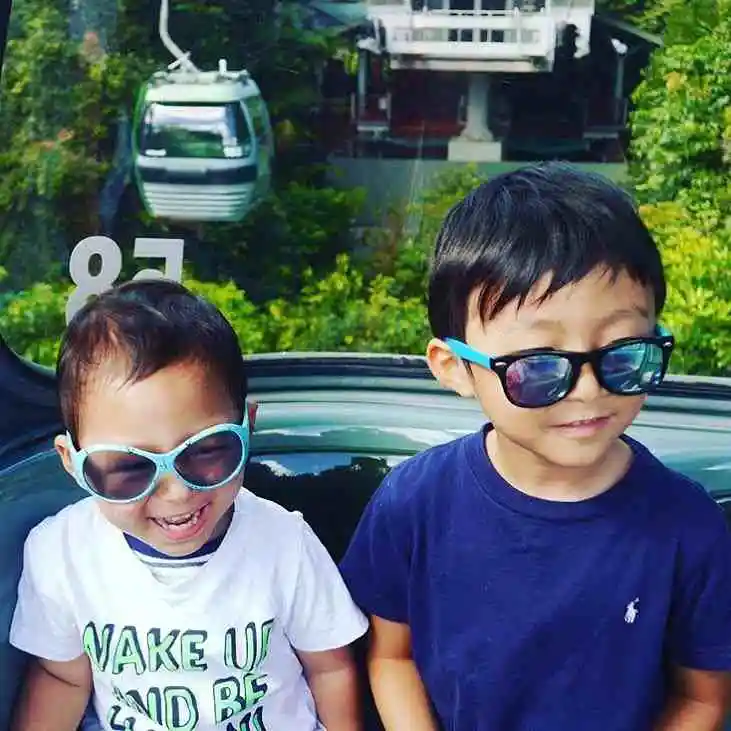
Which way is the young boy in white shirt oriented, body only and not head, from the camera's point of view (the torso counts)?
toward the camera

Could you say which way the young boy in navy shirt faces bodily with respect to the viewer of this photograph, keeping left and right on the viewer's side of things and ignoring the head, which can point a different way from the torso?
facing the viewer

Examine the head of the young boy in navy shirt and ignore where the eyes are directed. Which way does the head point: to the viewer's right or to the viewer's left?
to the viewer's right

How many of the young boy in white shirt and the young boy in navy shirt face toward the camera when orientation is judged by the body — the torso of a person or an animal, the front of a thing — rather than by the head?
2

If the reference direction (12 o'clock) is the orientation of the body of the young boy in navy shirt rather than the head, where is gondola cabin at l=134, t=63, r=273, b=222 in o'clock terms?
The gondola cabin is roughly at 4 o'clock from the young boy in navy shirt.
